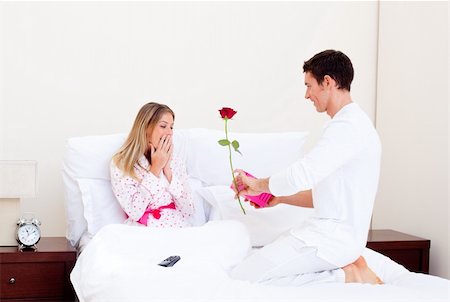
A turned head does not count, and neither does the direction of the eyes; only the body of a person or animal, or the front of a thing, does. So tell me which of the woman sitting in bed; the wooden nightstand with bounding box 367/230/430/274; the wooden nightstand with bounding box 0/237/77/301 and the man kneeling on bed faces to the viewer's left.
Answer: the man kneeling on bed

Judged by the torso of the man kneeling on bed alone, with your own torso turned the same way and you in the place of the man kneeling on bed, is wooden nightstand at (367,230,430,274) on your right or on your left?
on your right

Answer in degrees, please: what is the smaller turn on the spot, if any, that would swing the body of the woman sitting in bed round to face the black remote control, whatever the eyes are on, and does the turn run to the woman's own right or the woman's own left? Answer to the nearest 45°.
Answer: approximately 45° to the woman's own right

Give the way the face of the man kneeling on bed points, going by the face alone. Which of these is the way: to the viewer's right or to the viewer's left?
to the viewer's left

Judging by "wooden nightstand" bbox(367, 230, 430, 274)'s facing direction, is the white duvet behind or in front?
in front

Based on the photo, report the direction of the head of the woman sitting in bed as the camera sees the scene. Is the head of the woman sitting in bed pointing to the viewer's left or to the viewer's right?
to the viewer's right

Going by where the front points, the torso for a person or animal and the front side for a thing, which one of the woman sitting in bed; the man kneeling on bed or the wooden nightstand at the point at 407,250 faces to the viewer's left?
the man kneeling on bed

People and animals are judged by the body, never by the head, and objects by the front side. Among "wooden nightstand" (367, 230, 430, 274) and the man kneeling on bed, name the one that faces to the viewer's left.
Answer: the man kneeling on bed

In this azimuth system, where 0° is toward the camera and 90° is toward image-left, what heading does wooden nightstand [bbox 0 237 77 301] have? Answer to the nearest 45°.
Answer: approximately 0°

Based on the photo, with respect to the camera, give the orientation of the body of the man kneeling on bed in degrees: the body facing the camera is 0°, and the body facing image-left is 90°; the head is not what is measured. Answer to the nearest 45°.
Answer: approximately 90°

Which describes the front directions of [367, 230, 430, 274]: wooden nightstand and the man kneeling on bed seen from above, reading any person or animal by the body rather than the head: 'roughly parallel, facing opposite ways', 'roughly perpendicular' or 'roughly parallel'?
roughly perpendicular
